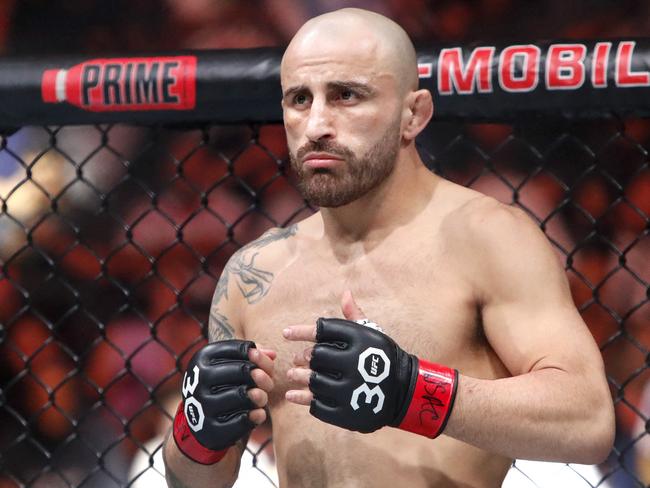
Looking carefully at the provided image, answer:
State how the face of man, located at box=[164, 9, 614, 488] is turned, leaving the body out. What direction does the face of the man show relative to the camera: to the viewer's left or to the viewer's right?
to the viewer's left

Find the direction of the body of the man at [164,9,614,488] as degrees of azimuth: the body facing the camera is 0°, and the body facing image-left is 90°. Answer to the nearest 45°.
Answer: approximately 45°
